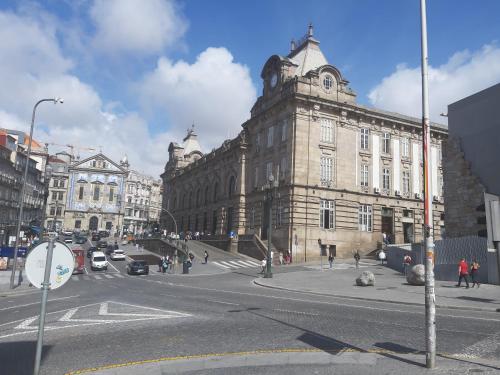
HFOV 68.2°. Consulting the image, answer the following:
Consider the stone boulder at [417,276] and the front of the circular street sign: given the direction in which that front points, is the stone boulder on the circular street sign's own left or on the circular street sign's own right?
on the circular street sign's own right

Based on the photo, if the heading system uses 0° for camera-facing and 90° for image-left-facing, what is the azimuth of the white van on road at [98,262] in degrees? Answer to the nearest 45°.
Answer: approximately 0°

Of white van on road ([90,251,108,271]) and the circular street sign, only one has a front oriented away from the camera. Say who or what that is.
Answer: the circular street sign

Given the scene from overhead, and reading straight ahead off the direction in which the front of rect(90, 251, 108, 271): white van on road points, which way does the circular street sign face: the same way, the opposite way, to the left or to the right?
the opposite way

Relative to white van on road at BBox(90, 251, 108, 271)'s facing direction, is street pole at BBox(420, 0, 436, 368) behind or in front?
in front

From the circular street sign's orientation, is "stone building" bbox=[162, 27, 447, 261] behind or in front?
in front

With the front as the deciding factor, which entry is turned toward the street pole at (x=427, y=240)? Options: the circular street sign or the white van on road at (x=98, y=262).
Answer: the white van on road

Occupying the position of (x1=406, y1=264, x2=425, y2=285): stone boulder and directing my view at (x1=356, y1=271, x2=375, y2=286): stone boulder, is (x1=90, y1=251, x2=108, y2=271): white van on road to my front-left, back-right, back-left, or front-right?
front-right

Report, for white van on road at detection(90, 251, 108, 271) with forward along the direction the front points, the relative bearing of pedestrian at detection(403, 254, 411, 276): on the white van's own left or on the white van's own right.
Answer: on the white van's own left

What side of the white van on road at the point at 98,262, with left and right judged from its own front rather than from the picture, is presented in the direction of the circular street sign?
front

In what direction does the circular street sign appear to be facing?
away from the camera

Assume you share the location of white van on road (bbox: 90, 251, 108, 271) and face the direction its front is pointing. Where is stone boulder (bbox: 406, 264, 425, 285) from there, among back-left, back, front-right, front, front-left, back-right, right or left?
front-left

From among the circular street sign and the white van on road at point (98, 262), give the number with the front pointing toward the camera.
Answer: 1

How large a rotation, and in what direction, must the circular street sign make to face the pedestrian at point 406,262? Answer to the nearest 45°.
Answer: approximately 45° to its right
